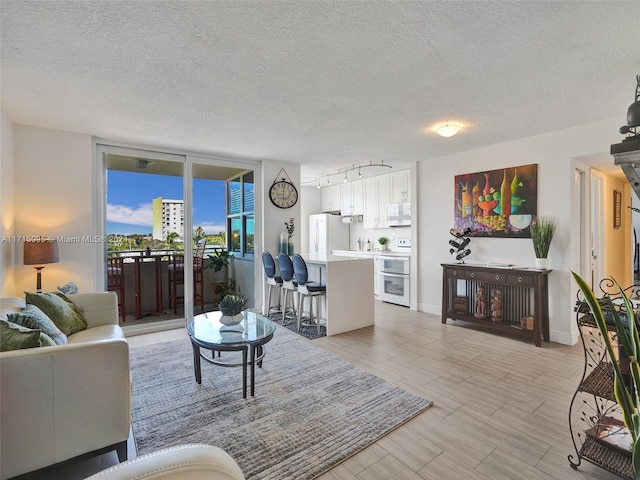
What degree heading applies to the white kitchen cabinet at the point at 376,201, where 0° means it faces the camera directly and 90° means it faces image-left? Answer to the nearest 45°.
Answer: approximately 45°

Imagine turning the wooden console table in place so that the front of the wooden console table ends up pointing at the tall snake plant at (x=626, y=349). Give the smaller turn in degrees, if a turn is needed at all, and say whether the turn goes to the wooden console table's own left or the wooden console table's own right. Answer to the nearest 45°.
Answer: approximately 45° to the wooden console table's own left

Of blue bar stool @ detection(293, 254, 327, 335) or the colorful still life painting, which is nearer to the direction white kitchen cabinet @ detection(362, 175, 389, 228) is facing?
the blue bar stool
